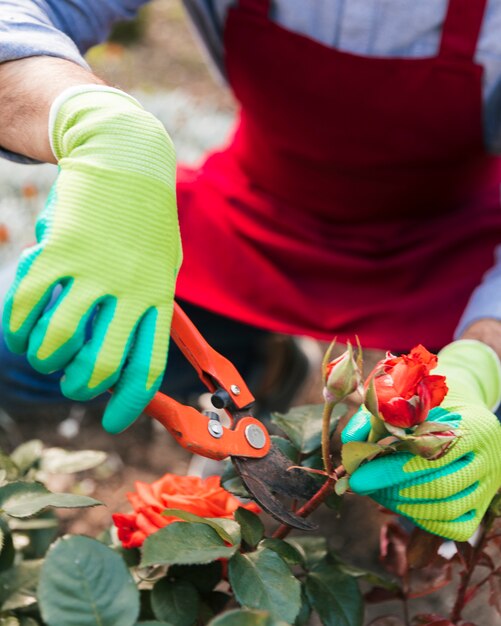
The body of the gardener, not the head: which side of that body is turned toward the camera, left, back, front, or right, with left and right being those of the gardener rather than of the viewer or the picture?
front

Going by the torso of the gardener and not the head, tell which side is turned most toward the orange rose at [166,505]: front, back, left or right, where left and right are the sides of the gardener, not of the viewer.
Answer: front
